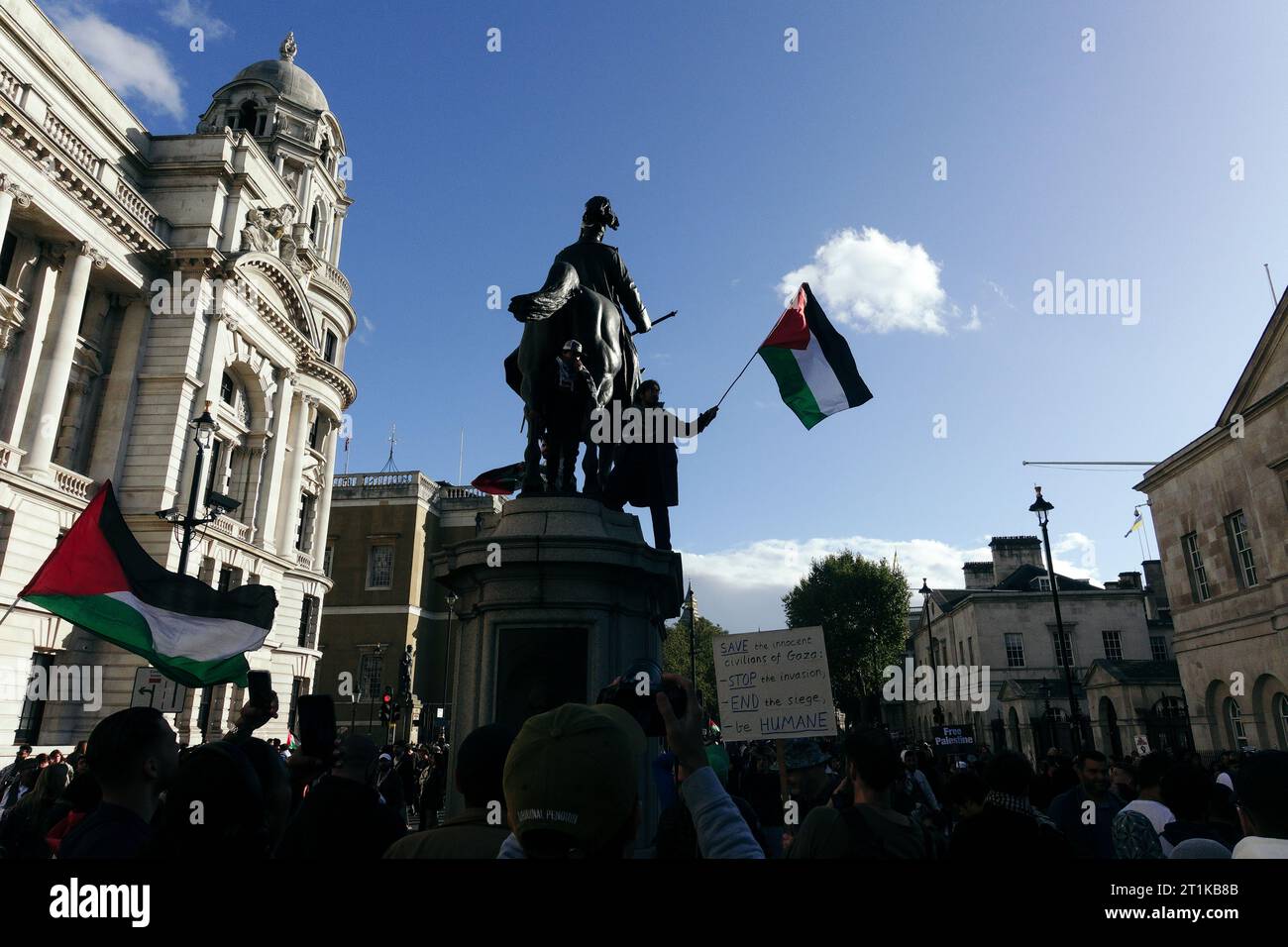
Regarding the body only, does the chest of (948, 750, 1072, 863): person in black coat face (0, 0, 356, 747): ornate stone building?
no

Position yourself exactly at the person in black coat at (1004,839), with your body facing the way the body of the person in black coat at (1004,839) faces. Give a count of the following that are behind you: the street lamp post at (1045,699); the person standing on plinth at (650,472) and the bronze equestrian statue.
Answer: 0

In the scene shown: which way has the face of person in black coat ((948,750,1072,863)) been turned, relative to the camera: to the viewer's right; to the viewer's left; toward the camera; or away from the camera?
away from the camera

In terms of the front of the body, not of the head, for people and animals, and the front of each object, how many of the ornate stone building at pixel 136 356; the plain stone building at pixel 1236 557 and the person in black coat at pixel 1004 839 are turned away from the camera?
1

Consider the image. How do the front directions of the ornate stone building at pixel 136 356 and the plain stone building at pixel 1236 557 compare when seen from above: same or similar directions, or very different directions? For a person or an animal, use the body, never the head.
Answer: very different directions

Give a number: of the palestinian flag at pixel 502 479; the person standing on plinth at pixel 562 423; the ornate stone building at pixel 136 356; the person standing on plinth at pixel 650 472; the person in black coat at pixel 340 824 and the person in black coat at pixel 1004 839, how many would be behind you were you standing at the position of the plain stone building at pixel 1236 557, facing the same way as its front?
0

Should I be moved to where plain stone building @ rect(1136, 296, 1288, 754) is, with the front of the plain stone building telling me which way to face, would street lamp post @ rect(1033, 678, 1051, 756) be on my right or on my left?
on my right

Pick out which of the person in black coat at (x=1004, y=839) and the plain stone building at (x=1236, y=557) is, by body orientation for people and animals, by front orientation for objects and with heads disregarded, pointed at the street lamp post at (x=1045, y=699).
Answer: the person in black coat

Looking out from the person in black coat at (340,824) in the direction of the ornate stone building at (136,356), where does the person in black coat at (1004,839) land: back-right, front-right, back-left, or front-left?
back-right

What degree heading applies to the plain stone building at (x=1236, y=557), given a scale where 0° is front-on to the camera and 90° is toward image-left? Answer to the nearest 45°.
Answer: approximately 45°

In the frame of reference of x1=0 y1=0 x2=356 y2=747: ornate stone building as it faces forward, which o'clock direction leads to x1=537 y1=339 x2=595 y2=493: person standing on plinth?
The person standing on plinth is roughly at 1 o'clock from the ornate stone building.

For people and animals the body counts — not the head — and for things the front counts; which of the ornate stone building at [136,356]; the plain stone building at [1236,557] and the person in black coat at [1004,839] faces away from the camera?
the person in black coat

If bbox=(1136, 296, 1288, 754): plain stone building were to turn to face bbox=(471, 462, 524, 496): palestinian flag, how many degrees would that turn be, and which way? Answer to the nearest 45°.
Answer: approximately 45° to its left

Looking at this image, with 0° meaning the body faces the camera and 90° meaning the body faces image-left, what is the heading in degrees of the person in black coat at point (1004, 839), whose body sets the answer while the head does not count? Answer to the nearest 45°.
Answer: approximately 180°

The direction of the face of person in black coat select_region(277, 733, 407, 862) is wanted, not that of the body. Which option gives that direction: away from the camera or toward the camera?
away from the camera

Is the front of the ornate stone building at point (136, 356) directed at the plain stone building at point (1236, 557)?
yes

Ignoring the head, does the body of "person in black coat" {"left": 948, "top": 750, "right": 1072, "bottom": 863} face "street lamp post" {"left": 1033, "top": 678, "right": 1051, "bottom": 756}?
yes
